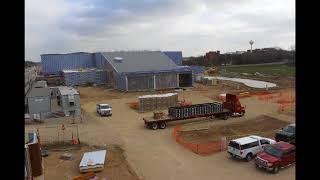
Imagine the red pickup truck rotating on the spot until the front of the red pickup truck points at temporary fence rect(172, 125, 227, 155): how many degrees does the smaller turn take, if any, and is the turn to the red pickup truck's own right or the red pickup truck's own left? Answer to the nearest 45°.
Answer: approximately 90° to the red pickup truck's own right

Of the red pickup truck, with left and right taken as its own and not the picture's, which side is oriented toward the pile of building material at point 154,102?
right

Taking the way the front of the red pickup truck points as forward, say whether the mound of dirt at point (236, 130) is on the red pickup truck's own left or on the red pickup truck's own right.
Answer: on the red pickup truck's own right

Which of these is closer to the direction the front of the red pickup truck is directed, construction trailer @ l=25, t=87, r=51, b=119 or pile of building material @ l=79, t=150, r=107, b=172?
the pile of building material

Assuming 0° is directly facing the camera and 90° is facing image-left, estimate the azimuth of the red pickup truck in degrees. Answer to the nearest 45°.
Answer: approximately 45°

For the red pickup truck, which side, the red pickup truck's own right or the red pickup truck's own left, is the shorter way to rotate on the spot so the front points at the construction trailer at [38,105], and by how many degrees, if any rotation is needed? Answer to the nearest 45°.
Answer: approximately 90° to the red pickup truck's own right
